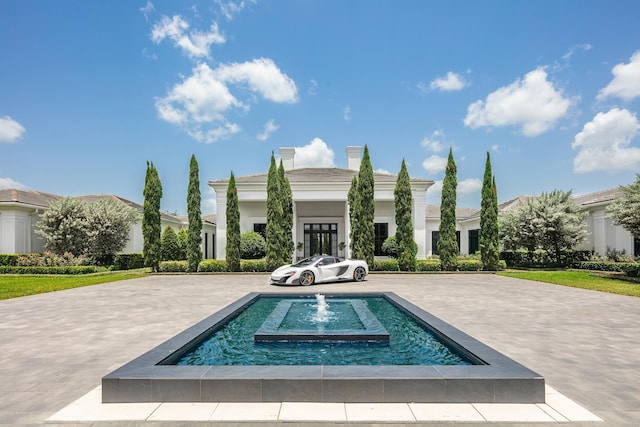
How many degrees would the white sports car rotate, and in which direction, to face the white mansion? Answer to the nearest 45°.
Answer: approximately 135° to its right

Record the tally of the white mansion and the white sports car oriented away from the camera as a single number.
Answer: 0

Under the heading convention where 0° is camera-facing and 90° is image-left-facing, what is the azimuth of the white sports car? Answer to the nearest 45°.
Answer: approximately 45°

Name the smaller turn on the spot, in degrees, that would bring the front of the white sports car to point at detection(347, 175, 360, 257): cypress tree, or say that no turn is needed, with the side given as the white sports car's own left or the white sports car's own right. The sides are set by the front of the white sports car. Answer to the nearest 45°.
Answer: approximately 135° to the white sports car's own right

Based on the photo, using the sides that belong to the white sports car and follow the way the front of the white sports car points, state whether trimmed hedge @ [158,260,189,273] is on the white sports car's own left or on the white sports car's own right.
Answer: on the white sports car's own right

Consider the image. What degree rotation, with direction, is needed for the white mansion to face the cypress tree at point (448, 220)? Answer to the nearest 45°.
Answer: approximately 45° to its left

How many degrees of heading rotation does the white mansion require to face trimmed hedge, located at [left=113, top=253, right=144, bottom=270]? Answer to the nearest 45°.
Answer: approximately 90° to its right

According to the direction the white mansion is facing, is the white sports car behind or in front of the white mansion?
in front

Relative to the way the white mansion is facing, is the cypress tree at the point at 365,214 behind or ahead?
ahead

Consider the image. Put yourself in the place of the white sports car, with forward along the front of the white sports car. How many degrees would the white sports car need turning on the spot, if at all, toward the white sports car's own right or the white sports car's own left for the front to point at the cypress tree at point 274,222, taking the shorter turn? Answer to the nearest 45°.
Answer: approximately 135° to the white sports car's own right

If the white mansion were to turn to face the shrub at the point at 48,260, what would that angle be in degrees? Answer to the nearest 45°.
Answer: approximately 90° to its right
